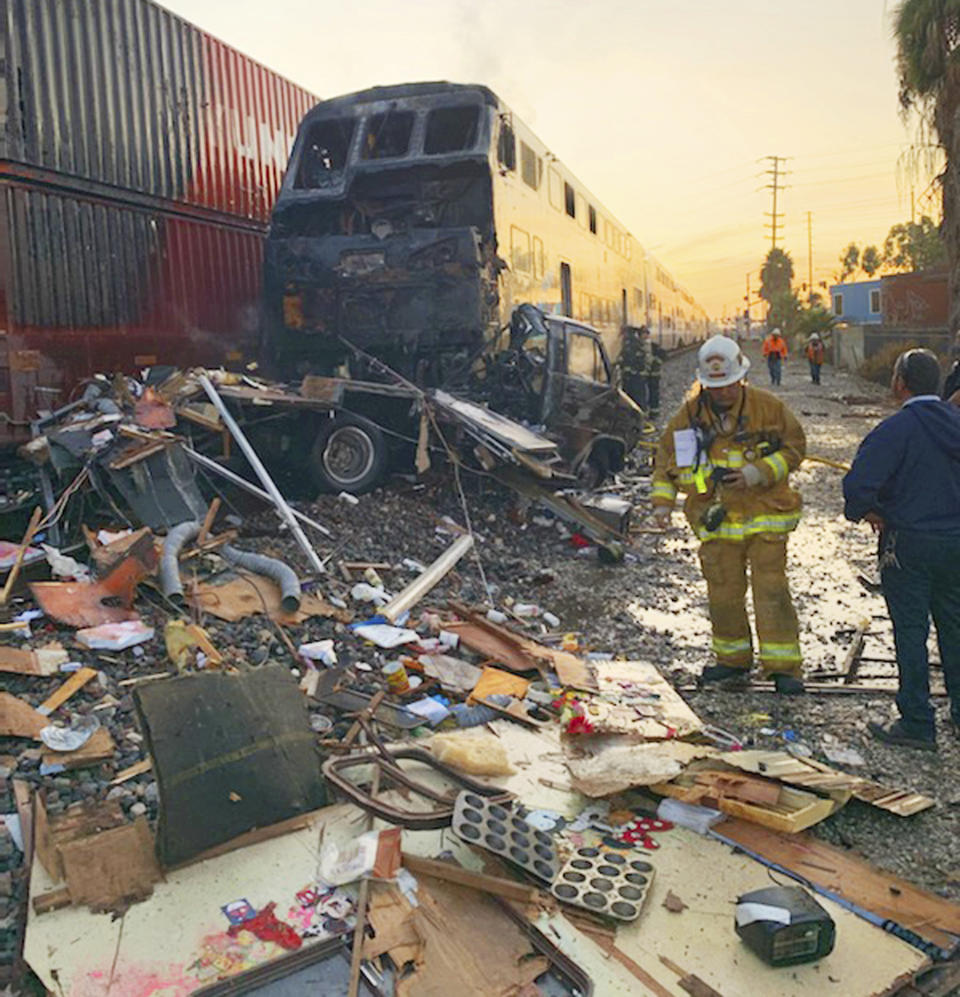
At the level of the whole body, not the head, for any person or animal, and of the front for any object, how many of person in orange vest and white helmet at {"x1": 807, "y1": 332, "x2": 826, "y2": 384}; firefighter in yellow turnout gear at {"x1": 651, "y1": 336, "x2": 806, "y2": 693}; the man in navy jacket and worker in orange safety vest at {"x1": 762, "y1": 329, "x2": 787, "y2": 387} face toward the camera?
3

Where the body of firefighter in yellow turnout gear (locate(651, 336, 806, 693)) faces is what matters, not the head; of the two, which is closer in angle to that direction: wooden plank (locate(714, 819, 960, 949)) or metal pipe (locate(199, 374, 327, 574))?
the wooden plank

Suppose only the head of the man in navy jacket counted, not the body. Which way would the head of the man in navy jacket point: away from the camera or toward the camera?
away from the camera

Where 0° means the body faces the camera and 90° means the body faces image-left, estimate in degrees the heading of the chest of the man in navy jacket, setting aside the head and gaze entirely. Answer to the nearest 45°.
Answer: approximately 135°

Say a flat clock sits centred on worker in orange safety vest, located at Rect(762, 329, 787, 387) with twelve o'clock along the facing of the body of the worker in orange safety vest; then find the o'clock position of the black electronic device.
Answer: The black electronic device is roughly at 12 o'clock from the worker in orange safety vest.

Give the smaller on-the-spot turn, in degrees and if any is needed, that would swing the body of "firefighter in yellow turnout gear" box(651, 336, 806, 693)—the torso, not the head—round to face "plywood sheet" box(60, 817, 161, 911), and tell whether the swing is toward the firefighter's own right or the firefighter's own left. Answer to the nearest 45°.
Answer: approximately 45° to the firefighter's own right

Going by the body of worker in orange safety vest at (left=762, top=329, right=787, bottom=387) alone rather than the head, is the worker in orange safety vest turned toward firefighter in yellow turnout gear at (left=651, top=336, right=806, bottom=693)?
yes

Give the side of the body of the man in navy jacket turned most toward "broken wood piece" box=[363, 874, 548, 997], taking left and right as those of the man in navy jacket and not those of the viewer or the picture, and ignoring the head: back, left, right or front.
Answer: left
